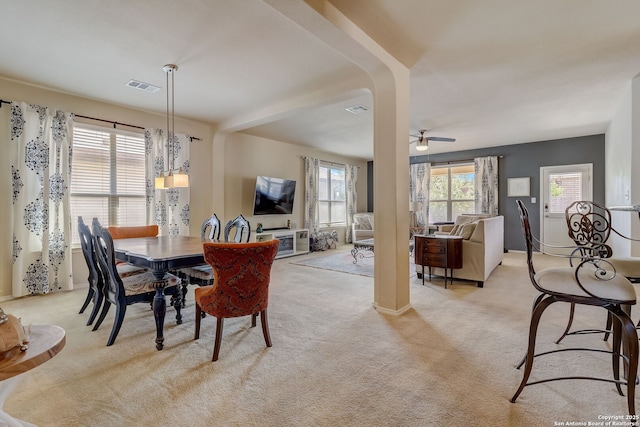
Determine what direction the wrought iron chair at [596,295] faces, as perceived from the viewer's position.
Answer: facing to the right of the viewer

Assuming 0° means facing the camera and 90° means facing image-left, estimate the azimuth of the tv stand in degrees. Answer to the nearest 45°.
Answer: approximately 315°

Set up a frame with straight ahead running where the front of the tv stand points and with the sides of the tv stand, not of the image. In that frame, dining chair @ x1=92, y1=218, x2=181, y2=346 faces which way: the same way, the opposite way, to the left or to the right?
to the left

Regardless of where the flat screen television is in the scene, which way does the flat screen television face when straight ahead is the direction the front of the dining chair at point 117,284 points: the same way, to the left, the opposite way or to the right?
to the right

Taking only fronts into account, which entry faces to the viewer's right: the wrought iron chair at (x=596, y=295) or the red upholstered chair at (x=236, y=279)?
the wrought iron chair

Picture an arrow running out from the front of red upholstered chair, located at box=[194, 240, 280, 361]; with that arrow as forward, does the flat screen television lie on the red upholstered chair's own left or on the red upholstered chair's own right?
on the red upholstered chair's own right

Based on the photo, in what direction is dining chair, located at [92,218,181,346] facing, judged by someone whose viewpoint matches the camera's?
facing away from the viewer and to the right of the viewer

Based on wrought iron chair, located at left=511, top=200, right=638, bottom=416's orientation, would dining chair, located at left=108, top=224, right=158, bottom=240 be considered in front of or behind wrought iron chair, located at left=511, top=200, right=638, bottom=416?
behind

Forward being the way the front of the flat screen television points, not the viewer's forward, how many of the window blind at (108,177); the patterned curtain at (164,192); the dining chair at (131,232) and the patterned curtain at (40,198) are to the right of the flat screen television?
4

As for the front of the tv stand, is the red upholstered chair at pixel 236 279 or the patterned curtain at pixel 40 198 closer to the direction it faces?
the red upholstered chair

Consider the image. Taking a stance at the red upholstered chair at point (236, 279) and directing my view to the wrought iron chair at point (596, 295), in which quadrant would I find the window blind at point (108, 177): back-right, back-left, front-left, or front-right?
back-left
